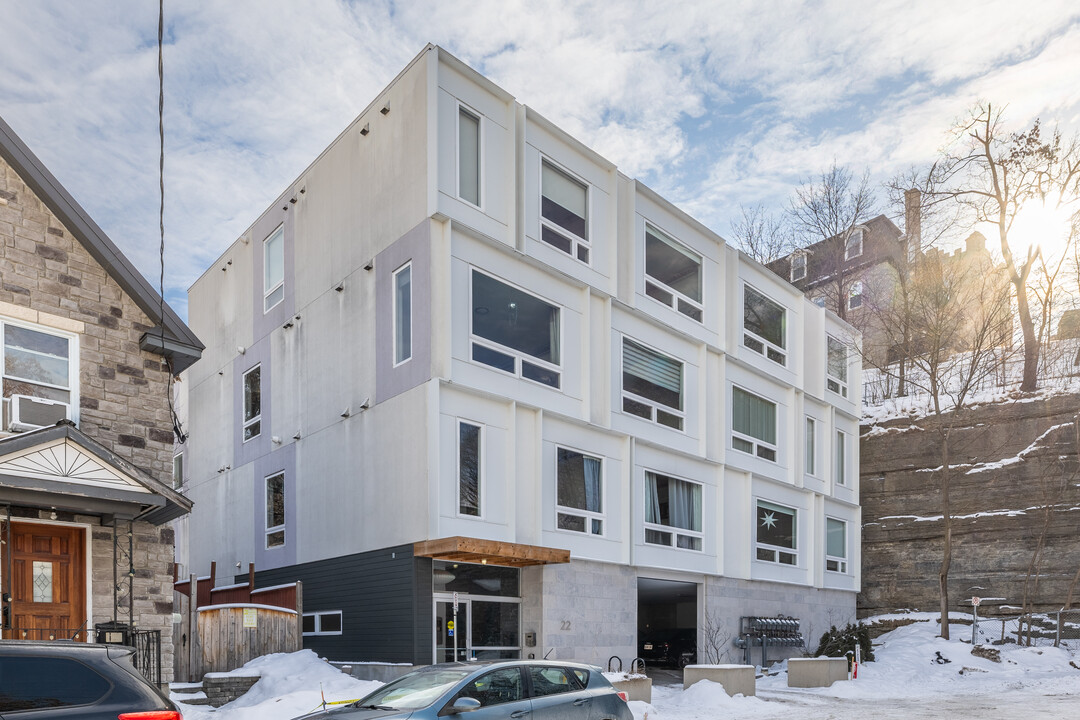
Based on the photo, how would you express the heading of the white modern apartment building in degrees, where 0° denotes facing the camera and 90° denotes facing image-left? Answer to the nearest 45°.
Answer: approximately 315°

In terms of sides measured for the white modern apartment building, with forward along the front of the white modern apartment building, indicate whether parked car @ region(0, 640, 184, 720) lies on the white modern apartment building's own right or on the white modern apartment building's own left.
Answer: on the white modern apartment building's own right

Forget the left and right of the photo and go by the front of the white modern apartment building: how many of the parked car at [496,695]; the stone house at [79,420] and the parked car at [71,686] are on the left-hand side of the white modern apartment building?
0

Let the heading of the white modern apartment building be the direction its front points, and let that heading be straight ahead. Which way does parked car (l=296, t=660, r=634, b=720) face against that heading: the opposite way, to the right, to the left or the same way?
to the right

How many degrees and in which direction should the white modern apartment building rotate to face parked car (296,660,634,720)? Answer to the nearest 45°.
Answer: approximately 45° to its right

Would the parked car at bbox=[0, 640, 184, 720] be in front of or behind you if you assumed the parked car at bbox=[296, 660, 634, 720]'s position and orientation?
in front

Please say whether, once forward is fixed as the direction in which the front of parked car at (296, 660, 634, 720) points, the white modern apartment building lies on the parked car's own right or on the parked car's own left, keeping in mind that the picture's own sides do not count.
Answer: on the parked car's own right
